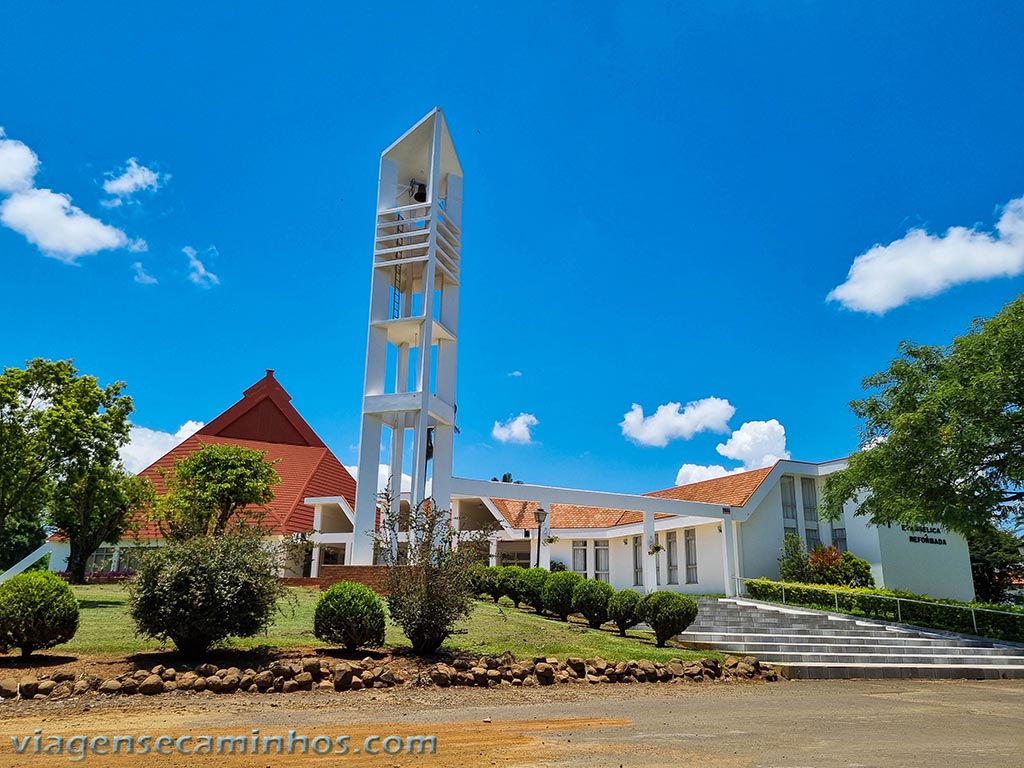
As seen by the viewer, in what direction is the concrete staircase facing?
toward the camera

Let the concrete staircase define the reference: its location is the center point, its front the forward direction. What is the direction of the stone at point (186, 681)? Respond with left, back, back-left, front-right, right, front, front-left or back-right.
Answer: front-right

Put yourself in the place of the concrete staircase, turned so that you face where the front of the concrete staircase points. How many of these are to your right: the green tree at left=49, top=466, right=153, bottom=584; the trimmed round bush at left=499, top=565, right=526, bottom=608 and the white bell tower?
3

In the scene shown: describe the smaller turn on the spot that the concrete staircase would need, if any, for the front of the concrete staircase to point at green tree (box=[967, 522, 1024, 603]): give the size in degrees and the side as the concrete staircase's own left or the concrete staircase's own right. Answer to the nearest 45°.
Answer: approximately 180°

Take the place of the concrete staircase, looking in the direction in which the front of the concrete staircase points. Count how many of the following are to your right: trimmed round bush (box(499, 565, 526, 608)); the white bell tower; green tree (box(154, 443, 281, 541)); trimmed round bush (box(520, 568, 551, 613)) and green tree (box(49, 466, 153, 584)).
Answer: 5

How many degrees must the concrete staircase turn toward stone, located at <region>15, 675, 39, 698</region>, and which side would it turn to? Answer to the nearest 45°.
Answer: approximately 45° to its right

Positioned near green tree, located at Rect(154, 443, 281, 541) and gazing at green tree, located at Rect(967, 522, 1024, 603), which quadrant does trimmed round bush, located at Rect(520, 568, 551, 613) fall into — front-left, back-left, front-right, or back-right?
front-right

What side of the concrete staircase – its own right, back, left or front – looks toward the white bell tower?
right

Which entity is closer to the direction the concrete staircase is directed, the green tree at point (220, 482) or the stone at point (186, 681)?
the stone

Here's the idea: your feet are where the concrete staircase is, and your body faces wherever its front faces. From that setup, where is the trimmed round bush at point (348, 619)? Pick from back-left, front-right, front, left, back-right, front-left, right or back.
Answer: front-right

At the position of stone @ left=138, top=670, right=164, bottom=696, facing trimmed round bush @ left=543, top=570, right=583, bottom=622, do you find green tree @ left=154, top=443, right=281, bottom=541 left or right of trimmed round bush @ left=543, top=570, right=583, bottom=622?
left

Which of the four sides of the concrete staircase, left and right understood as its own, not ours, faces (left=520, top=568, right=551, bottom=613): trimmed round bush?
right

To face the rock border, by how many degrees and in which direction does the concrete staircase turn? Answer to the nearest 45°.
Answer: approximately 45° to its right

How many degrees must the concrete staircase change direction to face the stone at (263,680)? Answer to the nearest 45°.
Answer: approximately 45° to its right

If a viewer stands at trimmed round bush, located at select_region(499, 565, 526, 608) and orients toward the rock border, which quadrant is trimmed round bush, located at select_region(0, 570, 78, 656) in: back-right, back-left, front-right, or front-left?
front-right
